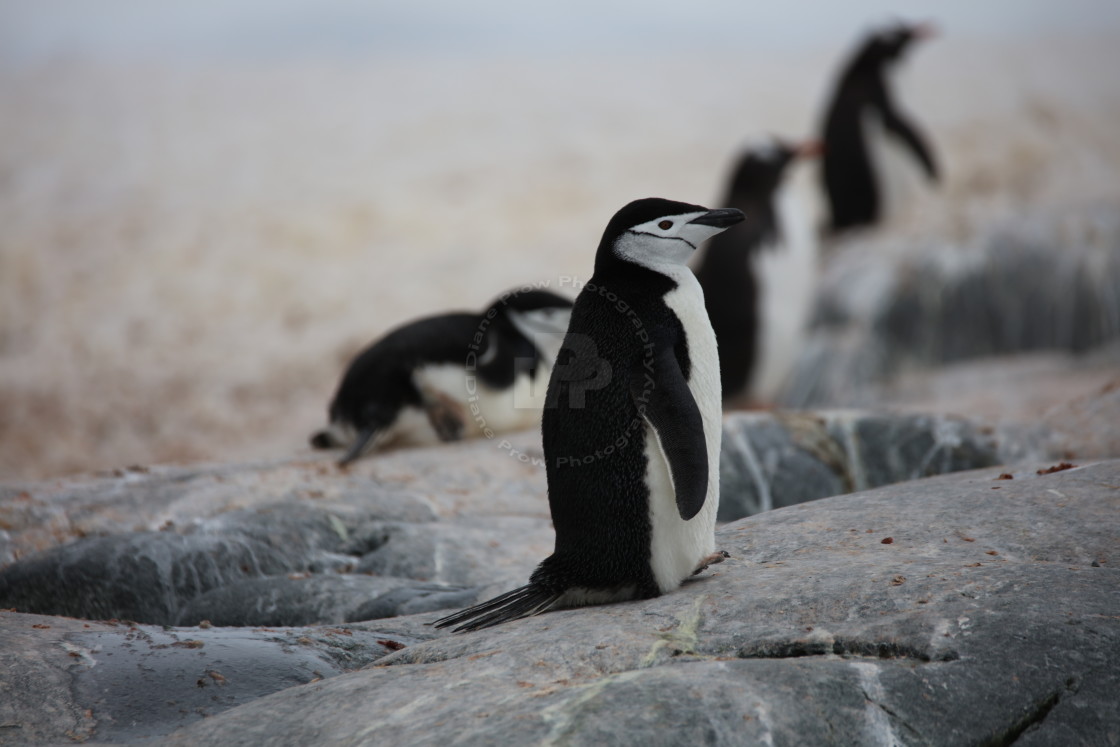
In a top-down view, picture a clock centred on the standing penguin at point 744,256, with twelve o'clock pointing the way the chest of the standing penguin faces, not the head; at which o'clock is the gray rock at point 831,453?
The gray rock is roughly at 3 o'clock from the standing penguin.

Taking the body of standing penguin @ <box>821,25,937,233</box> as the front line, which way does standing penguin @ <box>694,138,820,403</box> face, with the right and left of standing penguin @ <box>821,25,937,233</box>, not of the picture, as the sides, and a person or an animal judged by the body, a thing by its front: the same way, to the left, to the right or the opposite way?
the same way

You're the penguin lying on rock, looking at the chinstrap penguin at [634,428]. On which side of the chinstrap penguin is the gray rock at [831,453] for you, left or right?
left

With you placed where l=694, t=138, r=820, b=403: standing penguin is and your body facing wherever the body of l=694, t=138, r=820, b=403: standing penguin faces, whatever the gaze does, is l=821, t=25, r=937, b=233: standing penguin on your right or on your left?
on your left

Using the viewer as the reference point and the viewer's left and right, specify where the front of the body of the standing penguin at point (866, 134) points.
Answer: facing to the right of the viewer

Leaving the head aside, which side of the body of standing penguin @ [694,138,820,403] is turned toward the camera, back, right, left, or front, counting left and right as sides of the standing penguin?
right
